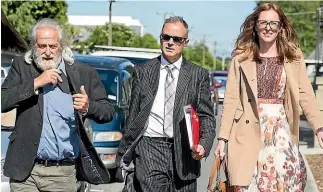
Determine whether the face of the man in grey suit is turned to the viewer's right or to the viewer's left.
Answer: to the viewer's left

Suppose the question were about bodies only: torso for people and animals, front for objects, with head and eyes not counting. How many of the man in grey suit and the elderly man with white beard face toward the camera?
2

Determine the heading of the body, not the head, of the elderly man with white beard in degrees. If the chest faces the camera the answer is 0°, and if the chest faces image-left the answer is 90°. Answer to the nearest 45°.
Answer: approximately 0°

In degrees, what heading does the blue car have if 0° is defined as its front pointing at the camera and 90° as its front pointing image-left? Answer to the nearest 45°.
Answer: approximately 0°

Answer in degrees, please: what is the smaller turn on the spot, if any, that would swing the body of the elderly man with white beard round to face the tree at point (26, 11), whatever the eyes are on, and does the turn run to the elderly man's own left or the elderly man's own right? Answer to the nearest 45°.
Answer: approximately 180°

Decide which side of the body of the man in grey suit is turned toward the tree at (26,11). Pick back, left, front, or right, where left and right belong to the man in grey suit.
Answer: back

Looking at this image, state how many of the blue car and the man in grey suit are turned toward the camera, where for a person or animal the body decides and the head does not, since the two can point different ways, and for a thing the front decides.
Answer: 2
